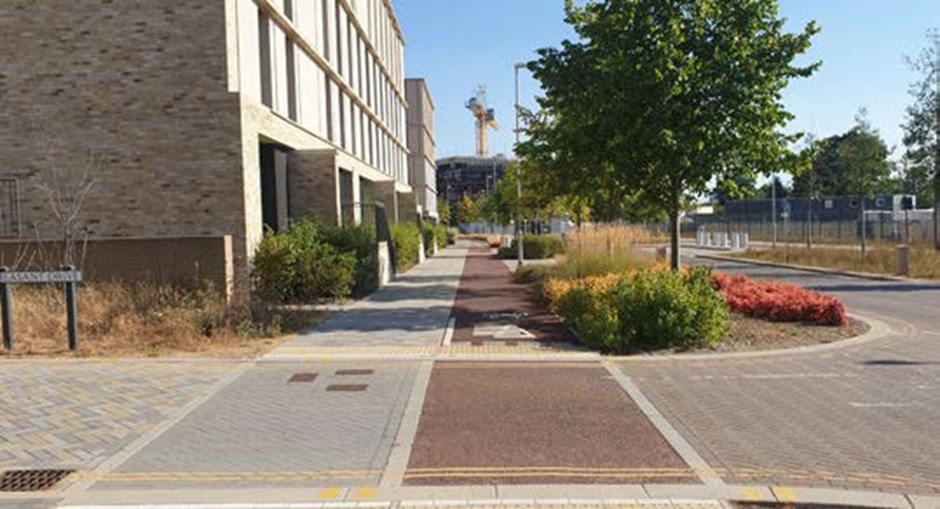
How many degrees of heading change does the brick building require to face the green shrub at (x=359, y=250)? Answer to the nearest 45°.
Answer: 0° — it already faces it

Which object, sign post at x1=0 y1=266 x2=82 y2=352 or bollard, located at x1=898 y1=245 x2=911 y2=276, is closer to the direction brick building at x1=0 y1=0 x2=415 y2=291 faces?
the bollard

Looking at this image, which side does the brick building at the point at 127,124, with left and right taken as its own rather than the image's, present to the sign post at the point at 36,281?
right

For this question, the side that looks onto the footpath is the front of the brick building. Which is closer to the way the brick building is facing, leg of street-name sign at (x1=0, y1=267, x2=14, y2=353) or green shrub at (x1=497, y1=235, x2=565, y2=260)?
the green shrub

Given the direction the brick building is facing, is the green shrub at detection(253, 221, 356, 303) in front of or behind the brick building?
in front

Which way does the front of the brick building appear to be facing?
to the viewer's right

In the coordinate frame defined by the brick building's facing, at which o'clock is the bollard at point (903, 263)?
The bollard is roughly at 12 o'clock from the brick building.

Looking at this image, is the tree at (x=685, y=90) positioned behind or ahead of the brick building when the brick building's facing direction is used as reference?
ahead

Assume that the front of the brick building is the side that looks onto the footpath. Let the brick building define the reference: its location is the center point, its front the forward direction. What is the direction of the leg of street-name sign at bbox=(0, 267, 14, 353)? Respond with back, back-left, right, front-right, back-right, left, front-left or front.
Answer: right

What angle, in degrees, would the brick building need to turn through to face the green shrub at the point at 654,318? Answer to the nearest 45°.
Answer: approximately 45° to its right

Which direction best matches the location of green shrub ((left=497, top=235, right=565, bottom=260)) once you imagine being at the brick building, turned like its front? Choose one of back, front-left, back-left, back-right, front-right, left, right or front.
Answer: front-left
